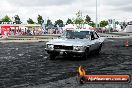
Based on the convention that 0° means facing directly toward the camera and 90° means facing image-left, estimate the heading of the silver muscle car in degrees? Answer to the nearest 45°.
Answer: approximately 45°
